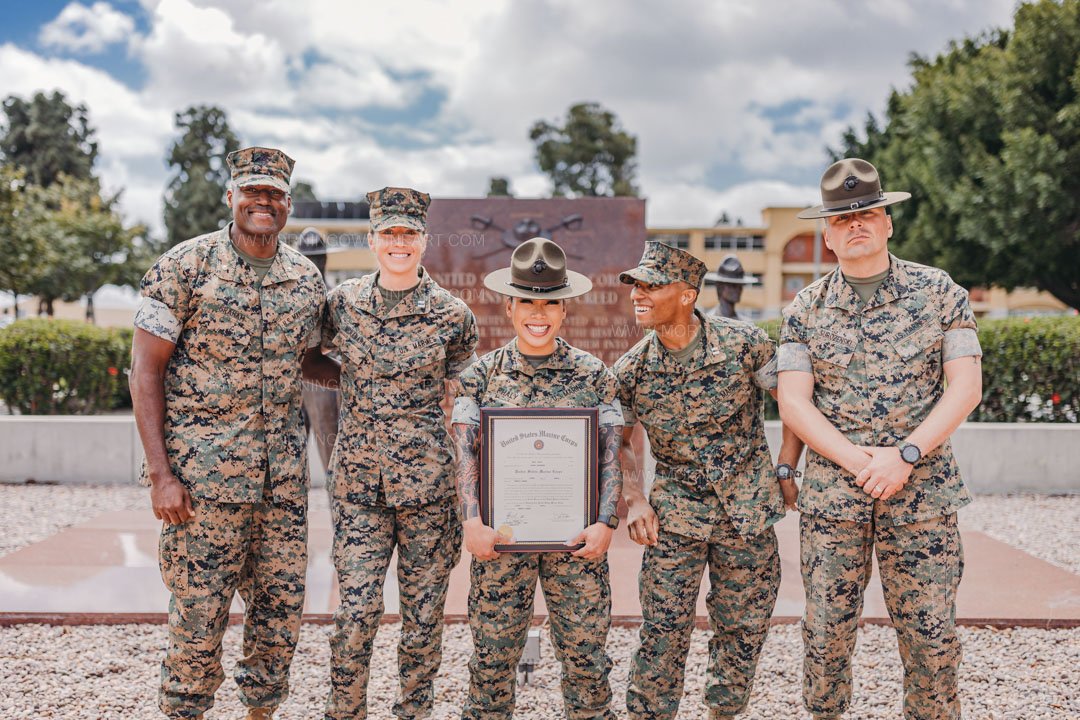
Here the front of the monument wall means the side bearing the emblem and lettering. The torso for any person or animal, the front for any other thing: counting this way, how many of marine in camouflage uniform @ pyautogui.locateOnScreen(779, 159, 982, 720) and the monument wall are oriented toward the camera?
2

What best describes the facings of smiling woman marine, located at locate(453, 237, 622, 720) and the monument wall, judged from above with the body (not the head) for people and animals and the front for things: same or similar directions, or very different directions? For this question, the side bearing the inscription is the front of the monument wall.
same or similar directions

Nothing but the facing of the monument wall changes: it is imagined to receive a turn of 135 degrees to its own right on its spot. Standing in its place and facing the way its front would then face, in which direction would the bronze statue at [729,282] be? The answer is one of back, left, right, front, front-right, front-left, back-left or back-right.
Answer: back-right

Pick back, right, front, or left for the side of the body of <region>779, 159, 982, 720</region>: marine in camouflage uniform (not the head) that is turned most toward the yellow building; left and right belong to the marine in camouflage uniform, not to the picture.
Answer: back

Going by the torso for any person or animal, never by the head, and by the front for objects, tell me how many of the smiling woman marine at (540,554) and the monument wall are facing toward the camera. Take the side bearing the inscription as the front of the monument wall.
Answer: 2

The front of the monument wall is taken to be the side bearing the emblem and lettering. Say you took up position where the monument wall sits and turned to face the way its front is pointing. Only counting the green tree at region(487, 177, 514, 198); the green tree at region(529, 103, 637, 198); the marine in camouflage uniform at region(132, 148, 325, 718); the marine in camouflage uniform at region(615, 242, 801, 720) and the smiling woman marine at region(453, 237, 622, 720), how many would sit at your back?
2

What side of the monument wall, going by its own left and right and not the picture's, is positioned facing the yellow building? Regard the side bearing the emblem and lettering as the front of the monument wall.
back

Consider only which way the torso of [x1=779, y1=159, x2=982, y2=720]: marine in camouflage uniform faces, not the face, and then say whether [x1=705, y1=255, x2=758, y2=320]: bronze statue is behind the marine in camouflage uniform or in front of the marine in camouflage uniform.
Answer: behind

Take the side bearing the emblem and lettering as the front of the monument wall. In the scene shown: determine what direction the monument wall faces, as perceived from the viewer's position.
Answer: facing the viewer

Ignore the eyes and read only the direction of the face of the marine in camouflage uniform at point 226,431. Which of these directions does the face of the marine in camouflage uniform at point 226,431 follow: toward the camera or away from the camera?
toward the camera

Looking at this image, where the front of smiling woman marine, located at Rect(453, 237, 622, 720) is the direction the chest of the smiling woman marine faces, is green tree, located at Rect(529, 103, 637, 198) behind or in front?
behind

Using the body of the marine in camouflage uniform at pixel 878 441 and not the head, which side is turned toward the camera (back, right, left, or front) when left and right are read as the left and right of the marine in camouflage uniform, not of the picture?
front

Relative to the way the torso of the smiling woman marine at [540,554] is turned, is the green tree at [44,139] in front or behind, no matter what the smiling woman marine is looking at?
behind

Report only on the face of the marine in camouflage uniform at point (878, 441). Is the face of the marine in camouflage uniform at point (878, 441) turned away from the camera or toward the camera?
toward the camera
